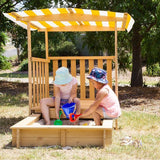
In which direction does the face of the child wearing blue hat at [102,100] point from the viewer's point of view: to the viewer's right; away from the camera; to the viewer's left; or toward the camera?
to the viewer's left

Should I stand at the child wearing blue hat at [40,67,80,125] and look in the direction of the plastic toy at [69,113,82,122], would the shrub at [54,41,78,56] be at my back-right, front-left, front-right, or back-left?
back-left

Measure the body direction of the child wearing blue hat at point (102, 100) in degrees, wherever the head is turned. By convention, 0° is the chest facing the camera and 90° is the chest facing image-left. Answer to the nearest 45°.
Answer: approximately 90°

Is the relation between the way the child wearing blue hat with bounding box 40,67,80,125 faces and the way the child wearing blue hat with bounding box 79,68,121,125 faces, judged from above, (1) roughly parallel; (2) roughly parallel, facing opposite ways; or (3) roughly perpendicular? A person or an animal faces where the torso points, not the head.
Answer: roughly perpendicular

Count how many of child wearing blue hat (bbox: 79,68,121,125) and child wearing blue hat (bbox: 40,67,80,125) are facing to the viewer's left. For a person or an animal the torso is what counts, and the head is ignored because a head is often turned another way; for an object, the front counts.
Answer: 1

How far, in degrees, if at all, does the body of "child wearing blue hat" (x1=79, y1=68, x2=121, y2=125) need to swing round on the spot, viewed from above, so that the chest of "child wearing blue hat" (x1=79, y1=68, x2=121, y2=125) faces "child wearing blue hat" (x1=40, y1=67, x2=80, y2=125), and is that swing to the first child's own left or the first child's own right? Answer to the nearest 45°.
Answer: approximately 45° to the first child's own right

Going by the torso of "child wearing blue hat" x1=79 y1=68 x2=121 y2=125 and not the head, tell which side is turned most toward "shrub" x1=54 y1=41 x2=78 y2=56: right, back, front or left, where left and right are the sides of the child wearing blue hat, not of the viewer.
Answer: right

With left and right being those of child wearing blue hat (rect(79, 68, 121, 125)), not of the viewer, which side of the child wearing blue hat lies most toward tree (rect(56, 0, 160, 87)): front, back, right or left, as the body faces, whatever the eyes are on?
right
